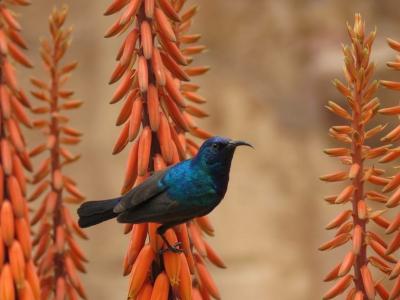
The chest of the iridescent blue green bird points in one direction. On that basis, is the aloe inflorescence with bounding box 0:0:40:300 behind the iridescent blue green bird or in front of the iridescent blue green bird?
behind

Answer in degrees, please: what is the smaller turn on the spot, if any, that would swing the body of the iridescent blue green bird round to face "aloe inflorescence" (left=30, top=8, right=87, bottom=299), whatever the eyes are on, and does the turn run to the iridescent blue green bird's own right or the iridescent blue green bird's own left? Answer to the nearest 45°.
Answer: approximately 135° to the iridescent blue green bird's own left

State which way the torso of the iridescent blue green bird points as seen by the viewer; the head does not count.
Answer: to the viewer's right
